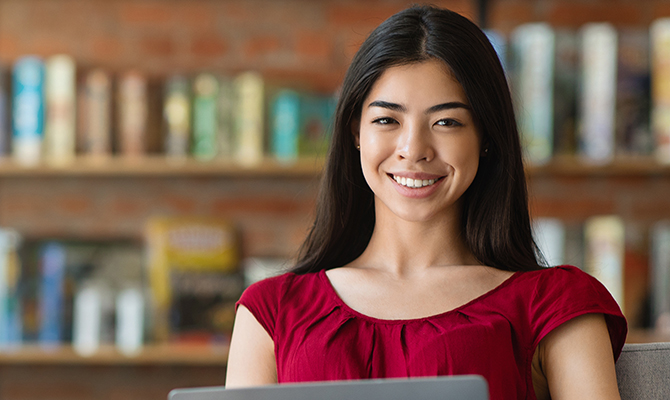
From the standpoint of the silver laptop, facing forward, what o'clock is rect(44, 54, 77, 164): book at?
The book is roughly at 11 o'clock from the silver laptop.

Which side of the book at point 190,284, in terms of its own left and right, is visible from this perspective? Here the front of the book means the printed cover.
front

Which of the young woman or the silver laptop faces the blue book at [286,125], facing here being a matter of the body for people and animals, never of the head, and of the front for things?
the silver laptop

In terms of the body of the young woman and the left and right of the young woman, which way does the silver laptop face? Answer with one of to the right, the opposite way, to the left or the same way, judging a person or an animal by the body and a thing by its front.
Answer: the opposite way

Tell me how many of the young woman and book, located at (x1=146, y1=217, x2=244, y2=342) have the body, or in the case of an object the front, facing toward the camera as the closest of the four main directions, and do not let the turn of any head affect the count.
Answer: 2

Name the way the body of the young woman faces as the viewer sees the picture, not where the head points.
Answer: toward the camera

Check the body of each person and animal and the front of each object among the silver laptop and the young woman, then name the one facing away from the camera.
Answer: the silver laptop

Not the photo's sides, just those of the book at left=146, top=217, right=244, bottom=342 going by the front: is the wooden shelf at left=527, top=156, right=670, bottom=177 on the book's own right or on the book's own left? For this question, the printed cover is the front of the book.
on the book's own left

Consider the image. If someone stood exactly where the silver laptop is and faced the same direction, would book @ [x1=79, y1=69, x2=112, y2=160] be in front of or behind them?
in front

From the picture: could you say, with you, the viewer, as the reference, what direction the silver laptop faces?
facing away from the viewer

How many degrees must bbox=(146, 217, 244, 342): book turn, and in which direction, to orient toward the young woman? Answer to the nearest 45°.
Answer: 0° — it already faces them

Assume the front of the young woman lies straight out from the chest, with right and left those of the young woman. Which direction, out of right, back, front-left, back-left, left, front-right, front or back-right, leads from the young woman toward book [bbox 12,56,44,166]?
back-right

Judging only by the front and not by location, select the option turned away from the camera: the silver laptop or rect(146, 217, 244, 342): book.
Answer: the silver laptop

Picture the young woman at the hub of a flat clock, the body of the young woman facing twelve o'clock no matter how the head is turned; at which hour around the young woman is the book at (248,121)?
The book is roughly at 5 o'clock from the young woman.

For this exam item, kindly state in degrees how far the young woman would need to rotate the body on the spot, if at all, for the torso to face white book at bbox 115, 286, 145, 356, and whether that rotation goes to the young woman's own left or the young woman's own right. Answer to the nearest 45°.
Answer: approximately 135° to the young woman's own right

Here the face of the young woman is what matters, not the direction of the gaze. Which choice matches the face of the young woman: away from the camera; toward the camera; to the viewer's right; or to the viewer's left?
toward the camera

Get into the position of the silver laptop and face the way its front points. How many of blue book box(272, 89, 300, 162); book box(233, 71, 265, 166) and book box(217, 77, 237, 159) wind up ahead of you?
3

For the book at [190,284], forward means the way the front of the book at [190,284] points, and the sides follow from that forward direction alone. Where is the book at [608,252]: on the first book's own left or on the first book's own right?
on the first book's own left

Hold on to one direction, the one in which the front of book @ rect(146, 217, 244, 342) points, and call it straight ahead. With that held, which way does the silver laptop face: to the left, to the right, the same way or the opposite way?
the opposite way
